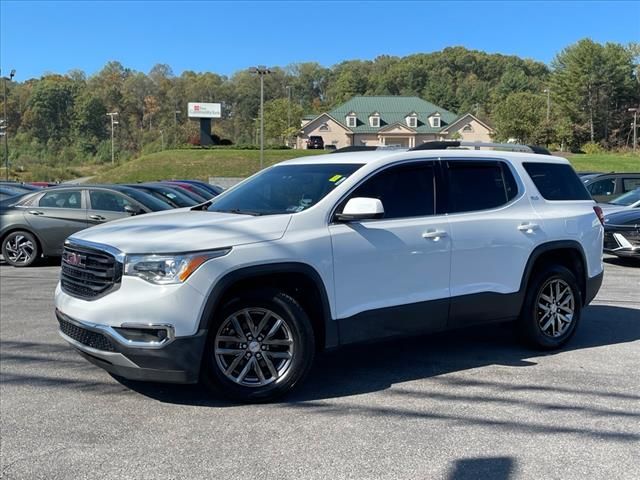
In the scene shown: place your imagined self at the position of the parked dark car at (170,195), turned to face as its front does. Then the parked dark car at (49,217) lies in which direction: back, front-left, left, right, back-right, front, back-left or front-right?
right

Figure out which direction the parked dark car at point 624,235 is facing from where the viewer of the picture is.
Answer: facing the viewer and to the left of the viewer

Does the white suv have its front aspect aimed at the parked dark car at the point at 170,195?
no

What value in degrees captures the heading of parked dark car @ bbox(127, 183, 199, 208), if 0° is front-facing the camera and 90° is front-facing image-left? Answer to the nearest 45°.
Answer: approximately 315°

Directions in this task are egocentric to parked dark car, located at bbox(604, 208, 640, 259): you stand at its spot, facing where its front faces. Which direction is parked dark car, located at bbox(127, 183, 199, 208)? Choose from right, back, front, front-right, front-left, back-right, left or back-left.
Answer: front-right

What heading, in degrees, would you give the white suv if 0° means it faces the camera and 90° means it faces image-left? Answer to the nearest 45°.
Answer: approximately 45°

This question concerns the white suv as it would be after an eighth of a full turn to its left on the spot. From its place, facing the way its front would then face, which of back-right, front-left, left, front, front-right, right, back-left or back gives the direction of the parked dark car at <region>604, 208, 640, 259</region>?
back-left

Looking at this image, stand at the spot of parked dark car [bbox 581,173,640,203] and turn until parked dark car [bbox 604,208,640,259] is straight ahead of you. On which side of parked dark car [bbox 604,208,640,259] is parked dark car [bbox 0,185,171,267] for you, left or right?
right

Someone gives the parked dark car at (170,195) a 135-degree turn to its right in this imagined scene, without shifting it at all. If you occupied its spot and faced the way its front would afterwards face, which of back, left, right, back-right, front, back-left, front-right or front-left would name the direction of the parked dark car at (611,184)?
back

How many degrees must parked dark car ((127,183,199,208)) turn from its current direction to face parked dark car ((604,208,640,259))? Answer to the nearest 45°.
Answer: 0° — it already faces it

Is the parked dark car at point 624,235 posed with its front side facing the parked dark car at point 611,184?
no

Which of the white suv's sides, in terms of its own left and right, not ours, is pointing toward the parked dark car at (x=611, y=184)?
back
